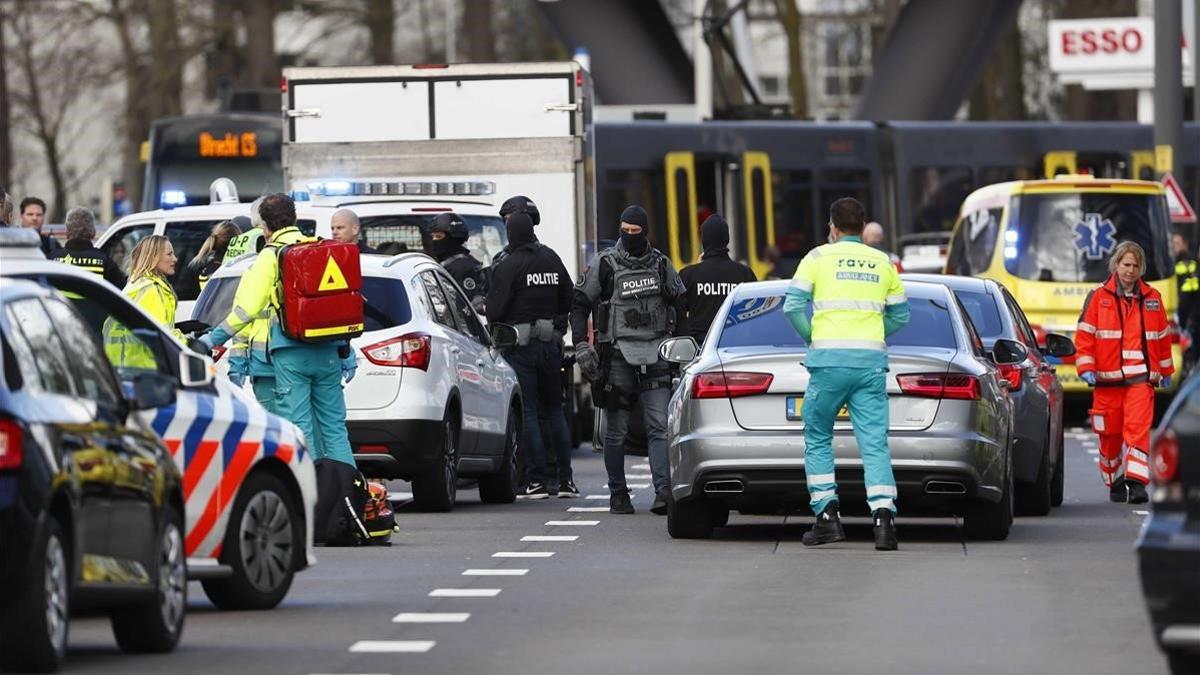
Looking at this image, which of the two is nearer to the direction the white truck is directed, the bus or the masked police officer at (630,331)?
the bus

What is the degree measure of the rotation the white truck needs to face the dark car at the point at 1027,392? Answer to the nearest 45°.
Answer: approximately 135° to its right

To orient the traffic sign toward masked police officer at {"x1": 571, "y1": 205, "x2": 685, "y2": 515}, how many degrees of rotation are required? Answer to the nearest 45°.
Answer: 0° — it already faces them

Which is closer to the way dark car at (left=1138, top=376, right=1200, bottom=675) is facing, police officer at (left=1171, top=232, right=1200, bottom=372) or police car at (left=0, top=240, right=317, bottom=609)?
the police officer

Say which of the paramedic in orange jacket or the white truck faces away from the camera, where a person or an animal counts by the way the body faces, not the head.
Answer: the white truck
